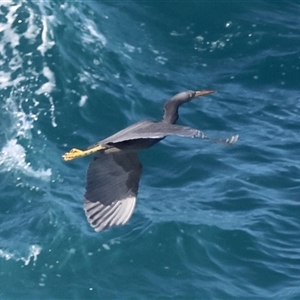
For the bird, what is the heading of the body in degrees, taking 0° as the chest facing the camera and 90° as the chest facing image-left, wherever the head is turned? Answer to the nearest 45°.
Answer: approximately 270°
